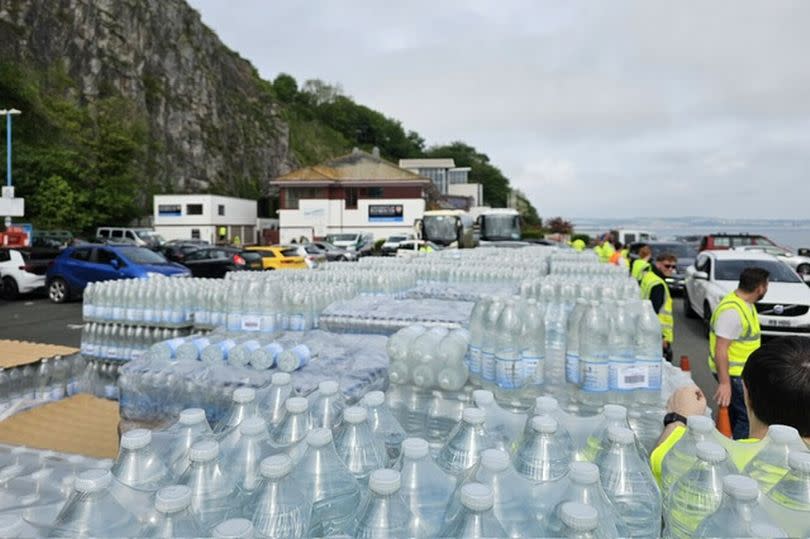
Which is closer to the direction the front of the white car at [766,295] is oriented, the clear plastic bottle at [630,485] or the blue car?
the clear plastic bottle

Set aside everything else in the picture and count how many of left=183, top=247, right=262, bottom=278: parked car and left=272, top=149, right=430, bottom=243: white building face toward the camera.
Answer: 1

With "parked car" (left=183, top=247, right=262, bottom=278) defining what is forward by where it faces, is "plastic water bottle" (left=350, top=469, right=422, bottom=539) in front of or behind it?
behind

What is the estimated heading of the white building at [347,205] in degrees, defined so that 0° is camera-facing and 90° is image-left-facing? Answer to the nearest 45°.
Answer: approximately 0°

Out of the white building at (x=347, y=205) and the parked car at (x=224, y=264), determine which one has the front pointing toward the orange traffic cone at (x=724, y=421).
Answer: the white building

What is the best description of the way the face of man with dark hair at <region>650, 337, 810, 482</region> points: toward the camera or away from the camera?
away from the camera
